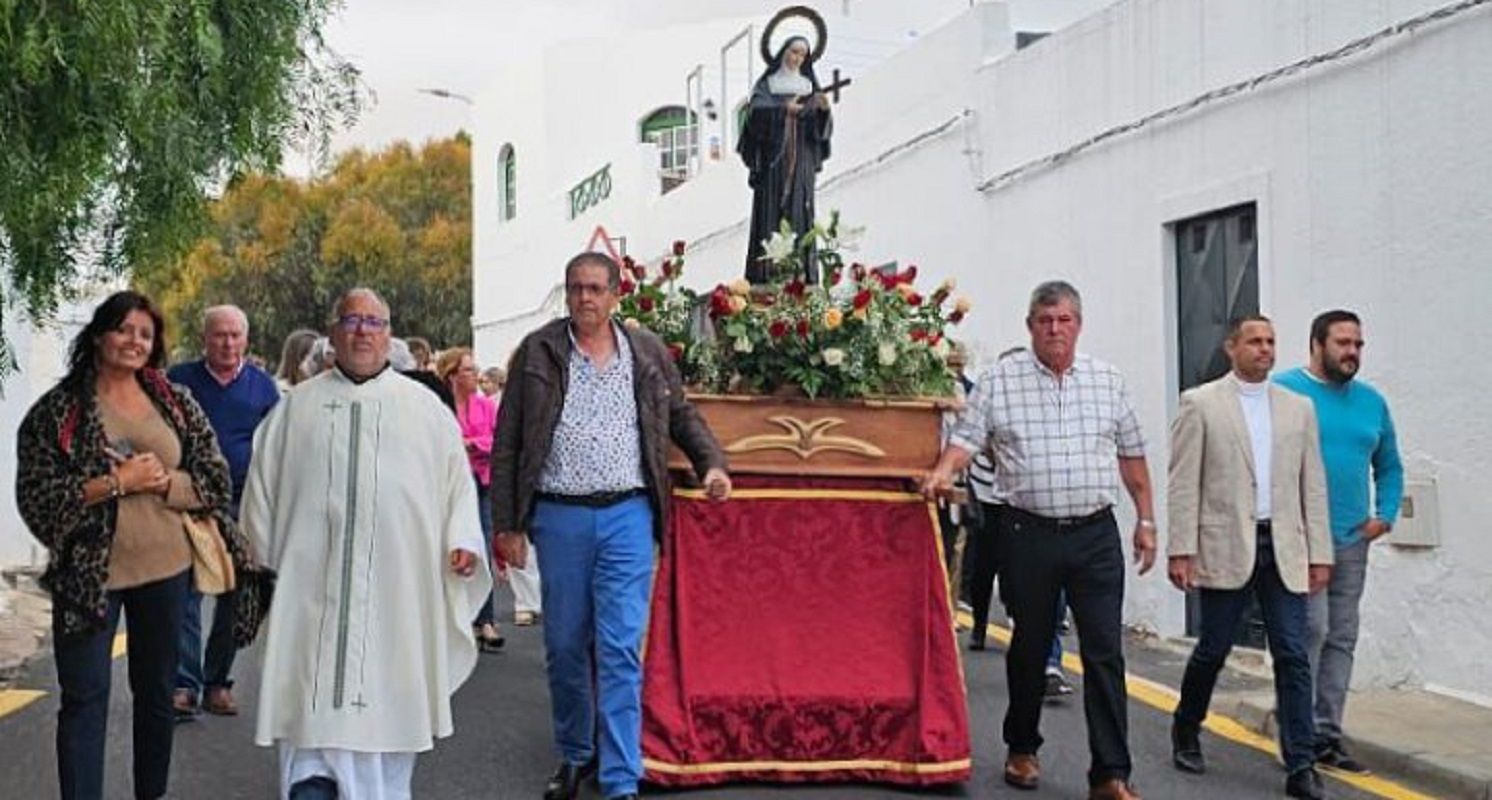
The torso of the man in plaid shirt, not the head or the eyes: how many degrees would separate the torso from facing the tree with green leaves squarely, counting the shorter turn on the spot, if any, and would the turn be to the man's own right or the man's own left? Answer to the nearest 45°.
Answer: approximately 90° to the man's own right

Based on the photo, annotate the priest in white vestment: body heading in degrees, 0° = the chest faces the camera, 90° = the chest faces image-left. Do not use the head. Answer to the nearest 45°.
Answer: approximately 0°

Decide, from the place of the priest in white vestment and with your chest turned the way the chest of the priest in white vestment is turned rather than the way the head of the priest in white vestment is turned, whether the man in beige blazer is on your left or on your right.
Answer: on your left

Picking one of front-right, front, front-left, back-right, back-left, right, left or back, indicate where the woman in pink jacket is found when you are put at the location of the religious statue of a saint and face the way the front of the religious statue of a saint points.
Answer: back-right

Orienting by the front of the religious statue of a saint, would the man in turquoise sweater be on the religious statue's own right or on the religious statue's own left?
on the religious statue's own left

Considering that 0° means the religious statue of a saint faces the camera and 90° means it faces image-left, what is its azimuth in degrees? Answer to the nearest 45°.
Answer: approximately 0°

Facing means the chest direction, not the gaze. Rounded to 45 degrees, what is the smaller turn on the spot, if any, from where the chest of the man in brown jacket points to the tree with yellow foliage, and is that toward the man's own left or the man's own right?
approximately 180°
